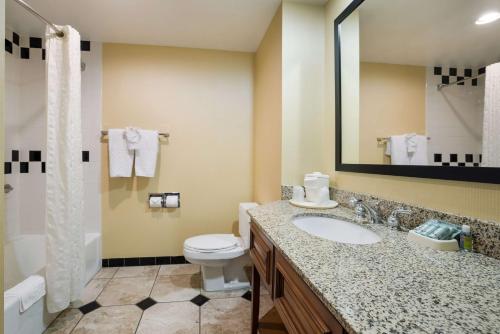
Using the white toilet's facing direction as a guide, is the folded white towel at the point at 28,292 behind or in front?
in front

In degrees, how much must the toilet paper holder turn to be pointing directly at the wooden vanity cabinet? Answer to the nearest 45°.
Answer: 0° — it already faces it

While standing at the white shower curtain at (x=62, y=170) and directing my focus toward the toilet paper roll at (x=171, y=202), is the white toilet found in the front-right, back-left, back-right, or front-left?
front-right

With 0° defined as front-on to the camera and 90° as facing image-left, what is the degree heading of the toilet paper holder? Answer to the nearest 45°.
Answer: approximately 0°

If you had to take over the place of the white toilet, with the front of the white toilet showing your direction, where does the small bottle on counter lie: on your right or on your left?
on your left

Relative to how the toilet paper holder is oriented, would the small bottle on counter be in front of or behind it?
in front

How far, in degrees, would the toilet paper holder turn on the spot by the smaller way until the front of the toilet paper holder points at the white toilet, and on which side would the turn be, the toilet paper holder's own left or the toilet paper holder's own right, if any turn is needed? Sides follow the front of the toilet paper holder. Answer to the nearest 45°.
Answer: approximately 45° to the toilet paper holder's own left
